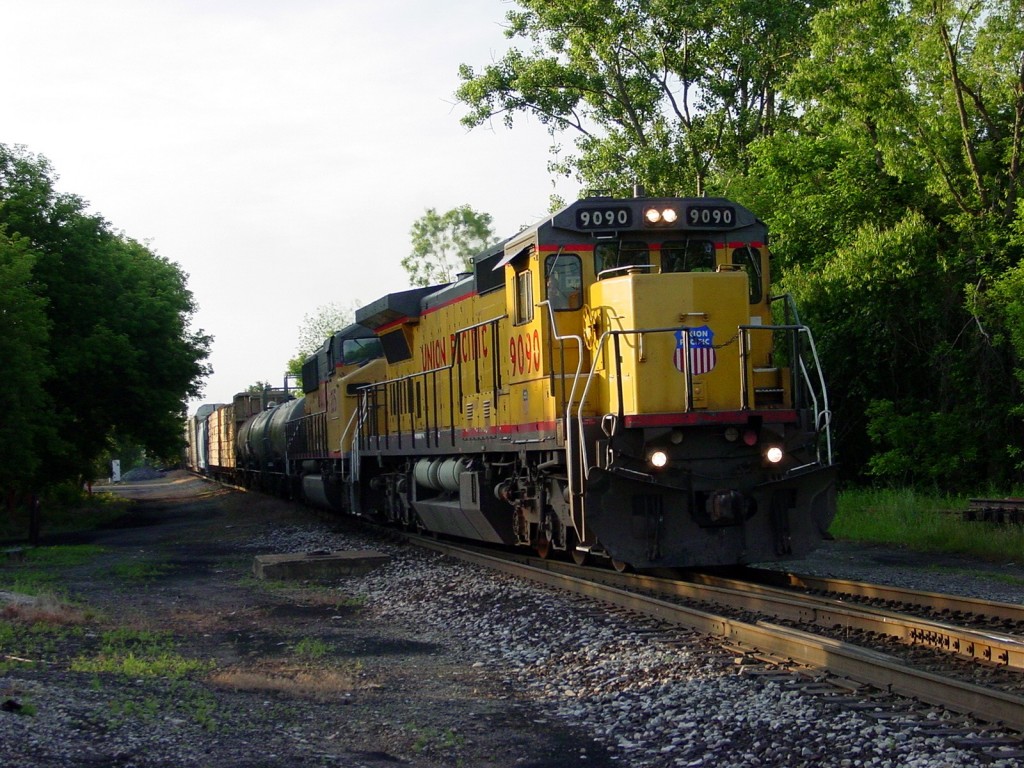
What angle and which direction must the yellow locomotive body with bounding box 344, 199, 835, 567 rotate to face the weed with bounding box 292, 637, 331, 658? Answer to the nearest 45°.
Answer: approximately 90° to its right

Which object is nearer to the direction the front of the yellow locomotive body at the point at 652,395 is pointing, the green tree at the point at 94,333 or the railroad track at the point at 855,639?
the railroad track

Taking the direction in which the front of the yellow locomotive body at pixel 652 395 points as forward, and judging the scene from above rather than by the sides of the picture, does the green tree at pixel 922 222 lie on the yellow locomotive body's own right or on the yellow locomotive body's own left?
on the yellow locomotive body's own left

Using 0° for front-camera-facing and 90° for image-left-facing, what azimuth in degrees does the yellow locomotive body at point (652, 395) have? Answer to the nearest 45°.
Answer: approximately 315°

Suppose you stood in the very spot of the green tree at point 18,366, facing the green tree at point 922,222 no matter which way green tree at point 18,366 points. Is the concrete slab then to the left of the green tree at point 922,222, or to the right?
right
